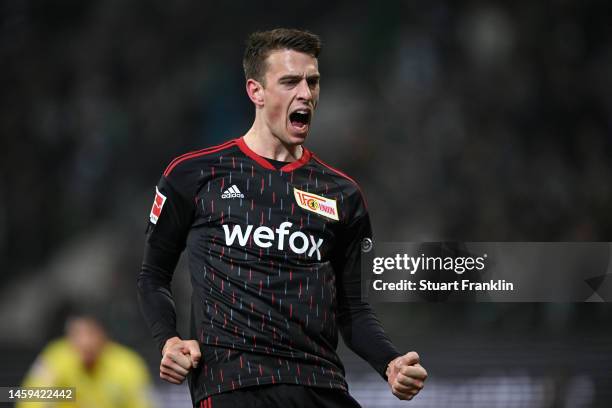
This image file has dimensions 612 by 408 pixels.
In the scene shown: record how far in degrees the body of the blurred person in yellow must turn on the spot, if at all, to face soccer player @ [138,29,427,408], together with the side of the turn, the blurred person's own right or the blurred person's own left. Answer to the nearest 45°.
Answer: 0° — they already face them

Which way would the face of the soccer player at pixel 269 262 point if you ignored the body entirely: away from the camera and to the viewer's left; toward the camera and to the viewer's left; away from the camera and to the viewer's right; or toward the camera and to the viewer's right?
toward the camera and to the viewer's right

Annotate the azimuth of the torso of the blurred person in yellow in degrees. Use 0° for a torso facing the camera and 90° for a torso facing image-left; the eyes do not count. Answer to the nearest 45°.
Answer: approximately 0°
